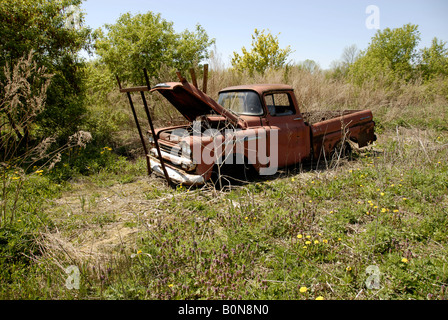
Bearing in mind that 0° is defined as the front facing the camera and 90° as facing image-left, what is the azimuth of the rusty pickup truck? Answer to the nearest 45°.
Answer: approximately 45°

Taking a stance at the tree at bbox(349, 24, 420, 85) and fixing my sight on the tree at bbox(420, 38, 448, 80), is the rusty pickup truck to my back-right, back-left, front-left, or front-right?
back-right

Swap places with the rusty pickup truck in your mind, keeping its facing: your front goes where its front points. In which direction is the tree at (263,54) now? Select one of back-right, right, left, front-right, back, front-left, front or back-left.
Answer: back-right

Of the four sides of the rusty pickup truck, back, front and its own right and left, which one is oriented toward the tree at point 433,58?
back

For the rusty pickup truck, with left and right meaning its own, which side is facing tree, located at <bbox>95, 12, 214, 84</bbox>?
right
